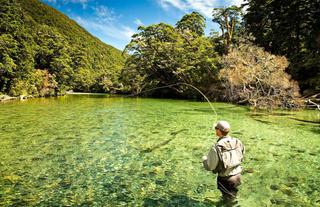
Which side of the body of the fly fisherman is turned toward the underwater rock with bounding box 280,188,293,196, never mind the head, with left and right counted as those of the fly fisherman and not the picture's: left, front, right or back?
right

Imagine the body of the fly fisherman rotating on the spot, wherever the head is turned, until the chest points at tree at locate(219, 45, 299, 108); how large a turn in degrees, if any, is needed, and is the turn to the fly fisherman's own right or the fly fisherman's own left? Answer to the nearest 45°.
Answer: approximately 45° to the fly fisherman's own right

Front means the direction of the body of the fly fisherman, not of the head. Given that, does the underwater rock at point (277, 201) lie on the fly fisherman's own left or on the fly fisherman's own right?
on the fly fisherman's own right

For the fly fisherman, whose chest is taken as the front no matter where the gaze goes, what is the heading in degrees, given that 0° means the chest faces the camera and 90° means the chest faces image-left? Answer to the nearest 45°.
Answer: approximately 135°

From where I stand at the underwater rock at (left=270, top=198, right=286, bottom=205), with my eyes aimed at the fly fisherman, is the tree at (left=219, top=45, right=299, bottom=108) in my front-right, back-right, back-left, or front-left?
back-right

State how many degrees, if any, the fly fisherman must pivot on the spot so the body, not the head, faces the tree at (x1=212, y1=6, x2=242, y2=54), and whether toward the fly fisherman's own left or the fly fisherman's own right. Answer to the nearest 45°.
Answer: approximately 45° to the fly fisherman's own right
